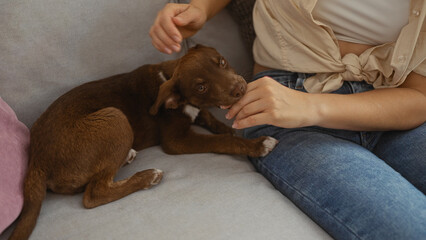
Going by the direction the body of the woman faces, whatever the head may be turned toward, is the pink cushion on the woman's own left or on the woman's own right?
on the woman's own right

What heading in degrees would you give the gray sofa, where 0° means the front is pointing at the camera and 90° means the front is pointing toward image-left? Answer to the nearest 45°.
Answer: approximately 0°

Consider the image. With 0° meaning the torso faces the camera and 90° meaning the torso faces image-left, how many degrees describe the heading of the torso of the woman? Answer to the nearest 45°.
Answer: approximately 315°

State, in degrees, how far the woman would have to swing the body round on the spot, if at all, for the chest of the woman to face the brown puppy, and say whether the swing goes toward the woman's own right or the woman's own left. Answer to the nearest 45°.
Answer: approximately 135° to the woman's own right
